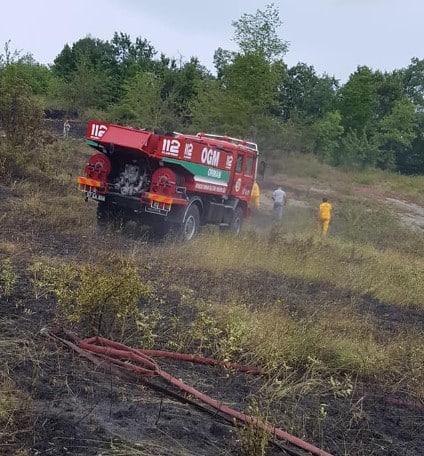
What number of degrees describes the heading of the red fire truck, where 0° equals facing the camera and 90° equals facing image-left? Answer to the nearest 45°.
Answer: approximately 225°

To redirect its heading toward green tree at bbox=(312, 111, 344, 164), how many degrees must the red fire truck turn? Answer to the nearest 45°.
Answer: approximately 45° to its left

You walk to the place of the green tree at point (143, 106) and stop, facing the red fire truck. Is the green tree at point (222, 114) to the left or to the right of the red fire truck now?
left

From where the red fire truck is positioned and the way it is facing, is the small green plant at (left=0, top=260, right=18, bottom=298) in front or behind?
behind

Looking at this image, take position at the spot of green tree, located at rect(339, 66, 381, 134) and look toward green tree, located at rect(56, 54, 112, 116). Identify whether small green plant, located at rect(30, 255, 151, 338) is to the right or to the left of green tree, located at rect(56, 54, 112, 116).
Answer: left

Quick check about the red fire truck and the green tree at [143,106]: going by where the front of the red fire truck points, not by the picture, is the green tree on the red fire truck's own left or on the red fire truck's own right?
on the red fire truck's own left

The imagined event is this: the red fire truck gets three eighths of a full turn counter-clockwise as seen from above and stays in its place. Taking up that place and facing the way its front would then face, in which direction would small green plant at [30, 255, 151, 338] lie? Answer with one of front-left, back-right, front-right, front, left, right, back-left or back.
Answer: left

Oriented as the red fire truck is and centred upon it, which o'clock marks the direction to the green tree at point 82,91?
The green tree is roughly at 10 o'clock from the red fire truck.

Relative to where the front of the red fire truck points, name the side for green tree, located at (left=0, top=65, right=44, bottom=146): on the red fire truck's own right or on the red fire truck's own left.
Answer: on the red fire truck's own left

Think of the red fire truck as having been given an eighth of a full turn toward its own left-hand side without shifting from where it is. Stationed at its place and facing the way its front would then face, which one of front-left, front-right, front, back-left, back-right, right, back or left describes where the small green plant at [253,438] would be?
back

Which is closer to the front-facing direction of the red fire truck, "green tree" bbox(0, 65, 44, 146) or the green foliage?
the green foliage
